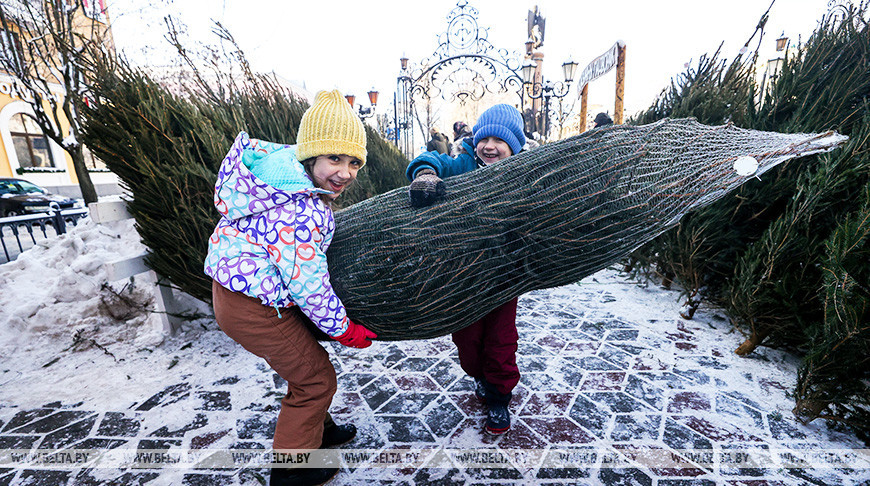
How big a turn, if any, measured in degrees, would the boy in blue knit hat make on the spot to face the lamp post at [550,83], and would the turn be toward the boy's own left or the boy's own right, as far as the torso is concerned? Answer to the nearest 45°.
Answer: approximately 180°

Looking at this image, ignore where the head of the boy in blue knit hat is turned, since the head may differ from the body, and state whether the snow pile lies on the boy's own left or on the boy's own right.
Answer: on the boy's own right

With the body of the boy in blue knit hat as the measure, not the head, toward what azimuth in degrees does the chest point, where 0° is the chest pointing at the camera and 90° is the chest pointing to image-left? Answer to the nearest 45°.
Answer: approximately 0°

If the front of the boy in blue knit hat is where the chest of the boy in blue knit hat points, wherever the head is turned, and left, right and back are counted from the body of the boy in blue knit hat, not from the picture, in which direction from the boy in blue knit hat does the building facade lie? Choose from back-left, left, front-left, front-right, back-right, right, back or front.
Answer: back-right

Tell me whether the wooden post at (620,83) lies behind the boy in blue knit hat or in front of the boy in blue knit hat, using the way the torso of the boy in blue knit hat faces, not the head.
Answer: behind

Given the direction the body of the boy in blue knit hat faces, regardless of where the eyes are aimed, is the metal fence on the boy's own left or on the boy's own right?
on the boy's own right
